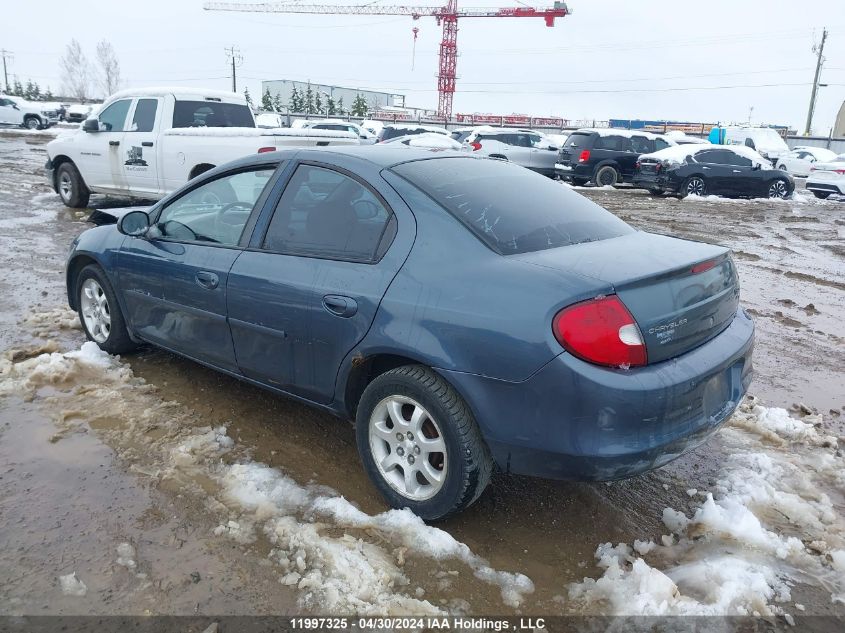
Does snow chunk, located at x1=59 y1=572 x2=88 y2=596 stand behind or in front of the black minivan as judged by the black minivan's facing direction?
behind

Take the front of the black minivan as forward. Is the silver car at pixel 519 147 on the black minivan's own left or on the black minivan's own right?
on the black minivan's own left

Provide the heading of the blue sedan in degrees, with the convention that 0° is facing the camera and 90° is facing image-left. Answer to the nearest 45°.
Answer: approximately 135°

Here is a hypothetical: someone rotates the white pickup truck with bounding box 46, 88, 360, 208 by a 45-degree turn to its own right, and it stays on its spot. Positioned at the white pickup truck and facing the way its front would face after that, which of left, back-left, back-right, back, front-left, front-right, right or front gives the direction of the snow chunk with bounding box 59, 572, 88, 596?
back

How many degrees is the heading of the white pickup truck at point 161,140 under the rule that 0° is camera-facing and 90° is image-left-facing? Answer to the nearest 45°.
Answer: approximately 135°

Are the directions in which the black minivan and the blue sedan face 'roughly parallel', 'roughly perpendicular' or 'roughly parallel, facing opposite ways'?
roughly perpendicular

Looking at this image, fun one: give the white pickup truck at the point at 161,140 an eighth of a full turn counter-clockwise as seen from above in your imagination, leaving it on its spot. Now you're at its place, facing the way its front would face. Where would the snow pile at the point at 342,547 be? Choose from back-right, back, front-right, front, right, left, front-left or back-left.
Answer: left

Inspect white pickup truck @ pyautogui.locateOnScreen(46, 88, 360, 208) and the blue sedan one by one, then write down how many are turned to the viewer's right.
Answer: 0

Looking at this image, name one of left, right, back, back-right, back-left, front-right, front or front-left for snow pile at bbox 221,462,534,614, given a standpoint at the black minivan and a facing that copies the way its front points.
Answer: back-right

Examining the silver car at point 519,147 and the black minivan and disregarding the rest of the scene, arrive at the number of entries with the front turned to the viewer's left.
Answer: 0

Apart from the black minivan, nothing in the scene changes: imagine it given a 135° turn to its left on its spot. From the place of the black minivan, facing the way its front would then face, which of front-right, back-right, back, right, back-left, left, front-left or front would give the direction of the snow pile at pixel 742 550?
left

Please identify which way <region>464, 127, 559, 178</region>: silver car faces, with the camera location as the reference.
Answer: facing away from the viewer and to the right of the viewer

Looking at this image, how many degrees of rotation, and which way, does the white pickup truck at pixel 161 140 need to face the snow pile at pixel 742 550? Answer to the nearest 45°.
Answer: approximately 135° to its left

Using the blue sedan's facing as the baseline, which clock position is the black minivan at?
The black minivan is roughly at 2 o'clock from the blue sedan.

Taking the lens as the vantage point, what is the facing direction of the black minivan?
facing away from the viewer and to the right of the viewer
